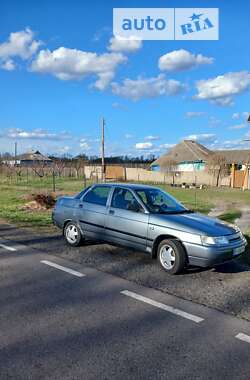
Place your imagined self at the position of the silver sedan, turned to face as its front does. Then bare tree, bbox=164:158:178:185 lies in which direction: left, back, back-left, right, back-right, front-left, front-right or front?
back-left

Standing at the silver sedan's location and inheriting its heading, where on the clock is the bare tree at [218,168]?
The bare tree is roughly at 8 o'clock from the silver sedan.

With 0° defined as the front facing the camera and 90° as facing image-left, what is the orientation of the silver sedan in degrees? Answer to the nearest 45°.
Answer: approximately 315°
